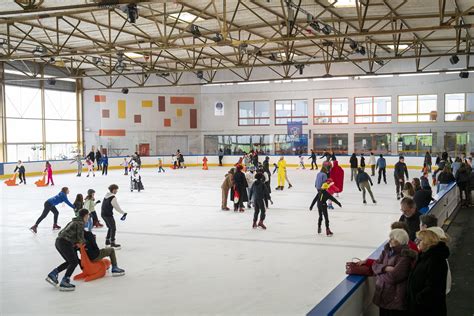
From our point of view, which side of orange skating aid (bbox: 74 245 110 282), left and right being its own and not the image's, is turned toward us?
right

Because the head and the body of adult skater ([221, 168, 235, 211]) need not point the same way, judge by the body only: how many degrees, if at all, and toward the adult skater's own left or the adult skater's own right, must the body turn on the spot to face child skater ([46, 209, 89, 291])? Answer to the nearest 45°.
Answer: approximately 90° to the adult skater's own right

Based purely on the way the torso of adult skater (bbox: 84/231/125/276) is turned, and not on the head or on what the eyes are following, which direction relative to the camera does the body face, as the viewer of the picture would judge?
to the viewer's right

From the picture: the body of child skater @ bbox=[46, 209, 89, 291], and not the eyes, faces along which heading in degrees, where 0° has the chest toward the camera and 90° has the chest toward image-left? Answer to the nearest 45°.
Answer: approximately 270°

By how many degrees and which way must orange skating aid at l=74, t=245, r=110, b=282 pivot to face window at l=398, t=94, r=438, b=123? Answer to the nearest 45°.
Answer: approximately 45° to its left
